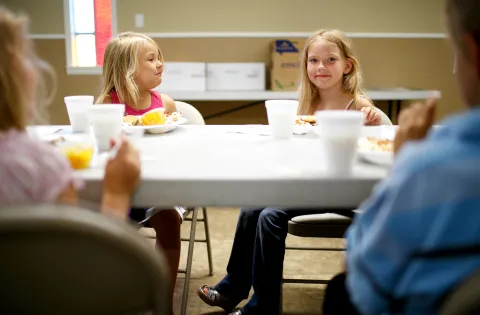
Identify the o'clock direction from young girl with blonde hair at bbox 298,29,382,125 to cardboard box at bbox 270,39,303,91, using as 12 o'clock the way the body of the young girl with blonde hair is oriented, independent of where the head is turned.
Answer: The cardboard box is roughly at 4 o'clock from the young girl with blonde hair.

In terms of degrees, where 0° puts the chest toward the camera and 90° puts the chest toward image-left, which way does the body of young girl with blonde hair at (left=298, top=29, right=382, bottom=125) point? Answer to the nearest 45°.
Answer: approximately 45°

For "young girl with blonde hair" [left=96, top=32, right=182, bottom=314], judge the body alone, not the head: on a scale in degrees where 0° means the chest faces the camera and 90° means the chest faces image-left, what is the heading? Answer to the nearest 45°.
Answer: approximately 315°

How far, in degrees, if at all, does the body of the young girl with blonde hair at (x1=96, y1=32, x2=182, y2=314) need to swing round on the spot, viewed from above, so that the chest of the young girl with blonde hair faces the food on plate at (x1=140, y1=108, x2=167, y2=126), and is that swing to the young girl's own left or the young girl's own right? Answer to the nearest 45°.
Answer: approximately 45° to the young girl's own right

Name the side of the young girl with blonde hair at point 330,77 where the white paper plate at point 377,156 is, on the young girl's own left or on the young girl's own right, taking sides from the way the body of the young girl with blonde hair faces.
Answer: on the young girl's own left

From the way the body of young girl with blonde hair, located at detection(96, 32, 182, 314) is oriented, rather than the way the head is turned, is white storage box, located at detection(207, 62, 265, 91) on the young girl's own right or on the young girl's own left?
on the young girl's own left

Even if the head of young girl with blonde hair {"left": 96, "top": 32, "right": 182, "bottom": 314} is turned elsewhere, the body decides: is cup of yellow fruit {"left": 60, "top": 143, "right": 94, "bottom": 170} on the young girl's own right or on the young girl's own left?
on the young girl's own right
